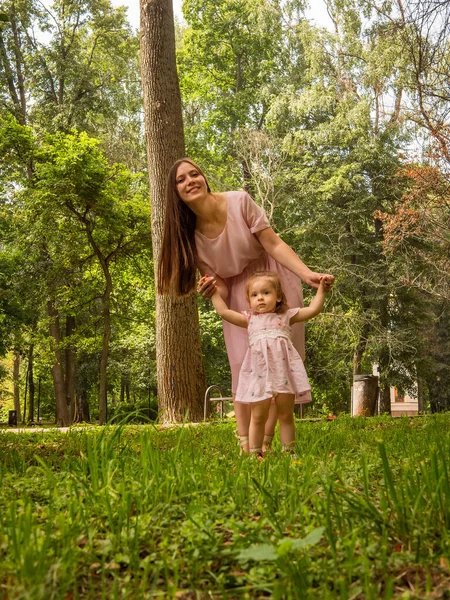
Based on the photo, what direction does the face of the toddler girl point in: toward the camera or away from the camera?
toward the camera

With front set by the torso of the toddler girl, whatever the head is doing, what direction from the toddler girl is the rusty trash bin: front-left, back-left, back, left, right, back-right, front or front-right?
back

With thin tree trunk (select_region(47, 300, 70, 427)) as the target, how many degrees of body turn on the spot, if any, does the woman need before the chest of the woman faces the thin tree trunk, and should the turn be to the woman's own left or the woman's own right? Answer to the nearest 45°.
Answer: approximately 180°

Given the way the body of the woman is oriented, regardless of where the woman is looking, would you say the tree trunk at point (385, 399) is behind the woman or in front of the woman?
behind

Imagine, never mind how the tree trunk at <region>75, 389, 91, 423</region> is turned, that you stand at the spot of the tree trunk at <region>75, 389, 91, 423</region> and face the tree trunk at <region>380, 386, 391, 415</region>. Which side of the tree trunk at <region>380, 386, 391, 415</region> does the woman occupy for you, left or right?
right

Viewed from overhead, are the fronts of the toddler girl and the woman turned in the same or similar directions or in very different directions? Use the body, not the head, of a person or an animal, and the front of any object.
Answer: same or similar directions

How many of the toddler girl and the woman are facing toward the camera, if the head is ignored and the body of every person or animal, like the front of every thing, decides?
2

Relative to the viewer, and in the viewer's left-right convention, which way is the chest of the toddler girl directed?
facing the viewer

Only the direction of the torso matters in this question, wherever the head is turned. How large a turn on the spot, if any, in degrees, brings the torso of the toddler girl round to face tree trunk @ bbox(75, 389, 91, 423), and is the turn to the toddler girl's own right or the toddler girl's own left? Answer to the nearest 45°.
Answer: approximately 180°

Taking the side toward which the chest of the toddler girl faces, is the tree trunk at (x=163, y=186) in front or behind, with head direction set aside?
behind
